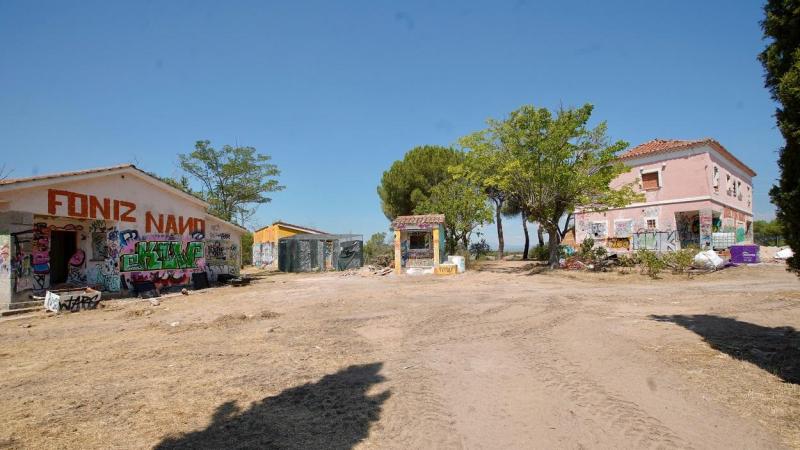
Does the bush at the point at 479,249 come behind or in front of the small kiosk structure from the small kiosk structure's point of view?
behind

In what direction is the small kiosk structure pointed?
toward the camera

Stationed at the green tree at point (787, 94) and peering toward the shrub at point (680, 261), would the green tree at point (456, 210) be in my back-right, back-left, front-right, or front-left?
front-left

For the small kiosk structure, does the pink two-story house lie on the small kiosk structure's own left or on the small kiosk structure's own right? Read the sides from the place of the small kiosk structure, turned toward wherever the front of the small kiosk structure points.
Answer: on the small kiosk structure's own left

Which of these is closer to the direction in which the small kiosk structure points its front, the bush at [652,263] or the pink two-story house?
the bush

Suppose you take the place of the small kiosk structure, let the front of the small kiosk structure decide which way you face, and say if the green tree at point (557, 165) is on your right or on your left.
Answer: on your left

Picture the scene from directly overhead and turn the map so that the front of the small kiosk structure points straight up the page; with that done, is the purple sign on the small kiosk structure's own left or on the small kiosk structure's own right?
on the small kiosk structure's own left

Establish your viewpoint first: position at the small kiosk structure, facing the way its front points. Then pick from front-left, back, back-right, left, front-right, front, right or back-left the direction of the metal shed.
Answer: back-right

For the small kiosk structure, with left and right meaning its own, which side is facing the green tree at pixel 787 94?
front

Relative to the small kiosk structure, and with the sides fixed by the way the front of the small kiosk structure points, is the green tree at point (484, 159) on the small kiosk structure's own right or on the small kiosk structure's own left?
on the small kiosk structure's own left

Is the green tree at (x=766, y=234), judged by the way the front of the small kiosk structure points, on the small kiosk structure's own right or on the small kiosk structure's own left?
on the small kiosk structure's own left

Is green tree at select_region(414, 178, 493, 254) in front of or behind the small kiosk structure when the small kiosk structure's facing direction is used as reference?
behind
